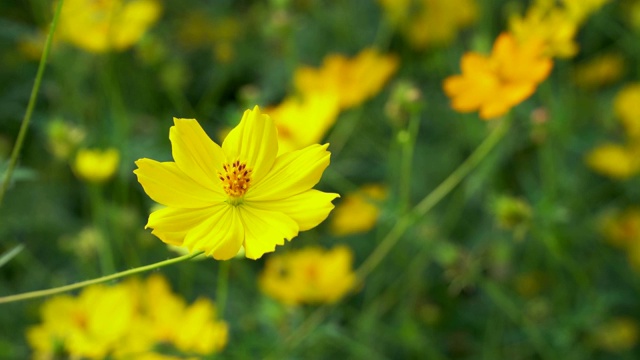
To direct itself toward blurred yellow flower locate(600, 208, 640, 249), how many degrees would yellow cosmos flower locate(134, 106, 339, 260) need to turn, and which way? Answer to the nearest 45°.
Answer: approximately 135° to its left

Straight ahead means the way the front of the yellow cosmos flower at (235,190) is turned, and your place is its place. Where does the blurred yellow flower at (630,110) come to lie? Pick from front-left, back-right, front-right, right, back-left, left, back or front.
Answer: back-left

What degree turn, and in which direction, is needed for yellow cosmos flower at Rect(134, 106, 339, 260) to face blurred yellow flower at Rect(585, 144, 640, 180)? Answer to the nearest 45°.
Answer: approximately 135° to its left

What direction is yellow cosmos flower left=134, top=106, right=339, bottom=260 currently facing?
toward the camera
